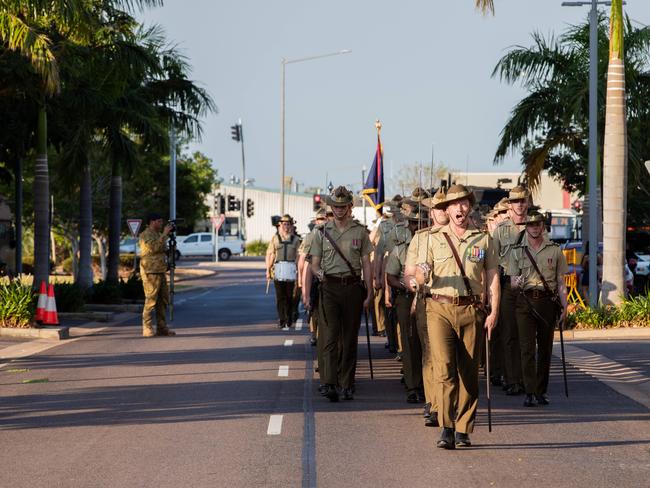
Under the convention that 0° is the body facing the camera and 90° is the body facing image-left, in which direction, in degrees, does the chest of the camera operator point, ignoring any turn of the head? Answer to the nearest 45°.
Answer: approximately 270°

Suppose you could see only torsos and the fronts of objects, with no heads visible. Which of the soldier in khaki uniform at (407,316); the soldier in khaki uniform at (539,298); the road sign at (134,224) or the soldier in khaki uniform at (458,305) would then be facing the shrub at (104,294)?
the road sign

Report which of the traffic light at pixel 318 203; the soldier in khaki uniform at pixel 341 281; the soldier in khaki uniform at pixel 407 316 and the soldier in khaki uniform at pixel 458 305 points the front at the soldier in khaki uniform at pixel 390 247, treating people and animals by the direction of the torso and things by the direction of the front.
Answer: the traffic light

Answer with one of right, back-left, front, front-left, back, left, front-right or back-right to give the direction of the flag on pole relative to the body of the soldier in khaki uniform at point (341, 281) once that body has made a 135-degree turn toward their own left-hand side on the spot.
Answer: front-left

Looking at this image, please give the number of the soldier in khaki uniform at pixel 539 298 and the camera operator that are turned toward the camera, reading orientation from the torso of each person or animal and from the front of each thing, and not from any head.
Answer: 1

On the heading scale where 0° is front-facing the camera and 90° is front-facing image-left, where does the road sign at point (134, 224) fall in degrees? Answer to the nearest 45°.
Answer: approximately 0°

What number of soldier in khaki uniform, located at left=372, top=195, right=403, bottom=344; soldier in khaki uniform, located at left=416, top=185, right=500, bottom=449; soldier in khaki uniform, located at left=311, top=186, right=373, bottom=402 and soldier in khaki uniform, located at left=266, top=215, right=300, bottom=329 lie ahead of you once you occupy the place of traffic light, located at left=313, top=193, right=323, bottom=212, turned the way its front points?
4

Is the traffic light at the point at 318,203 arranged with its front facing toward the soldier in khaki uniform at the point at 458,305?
yes

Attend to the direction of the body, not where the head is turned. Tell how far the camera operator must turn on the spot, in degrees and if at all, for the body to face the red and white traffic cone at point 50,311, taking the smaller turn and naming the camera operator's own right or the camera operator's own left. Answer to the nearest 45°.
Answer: approximately 135° to the camera operator's own left
